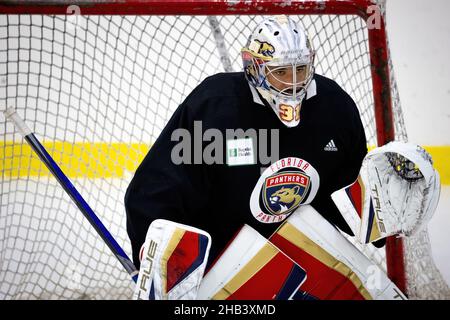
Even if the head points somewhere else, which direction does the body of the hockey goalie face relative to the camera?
toward the camera

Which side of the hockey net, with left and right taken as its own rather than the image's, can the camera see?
front

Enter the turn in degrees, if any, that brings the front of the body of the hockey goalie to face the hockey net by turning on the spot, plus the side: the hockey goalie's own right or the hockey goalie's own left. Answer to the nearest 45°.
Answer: approximately 135° to the hockey goalie's own right

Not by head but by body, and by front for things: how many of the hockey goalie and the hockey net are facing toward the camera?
2

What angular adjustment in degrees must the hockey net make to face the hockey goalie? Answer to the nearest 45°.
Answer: approximately 45° to its left
